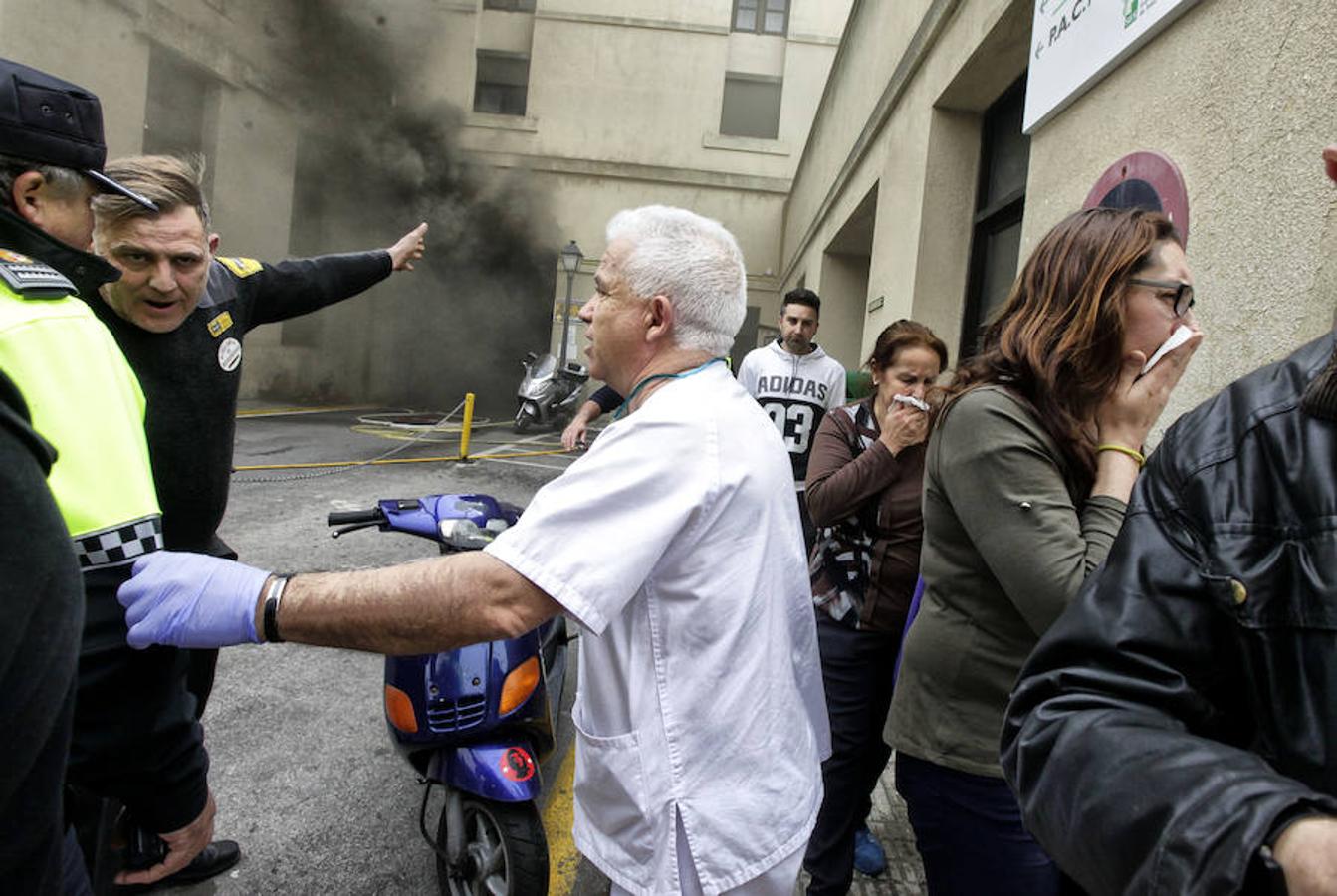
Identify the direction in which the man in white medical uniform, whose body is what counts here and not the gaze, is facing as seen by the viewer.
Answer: to the viewer's left

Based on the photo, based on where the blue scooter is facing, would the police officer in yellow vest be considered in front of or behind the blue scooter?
in front

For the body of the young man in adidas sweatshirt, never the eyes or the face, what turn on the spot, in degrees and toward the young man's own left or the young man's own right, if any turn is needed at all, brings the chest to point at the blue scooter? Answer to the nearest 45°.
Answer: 0° — they already face it

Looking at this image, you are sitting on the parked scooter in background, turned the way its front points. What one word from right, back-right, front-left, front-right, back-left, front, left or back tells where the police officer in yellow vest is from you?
front-left

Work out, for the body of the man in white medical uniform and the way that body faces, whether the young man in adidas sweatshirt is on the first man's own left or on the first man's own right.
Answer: on the first man's own right

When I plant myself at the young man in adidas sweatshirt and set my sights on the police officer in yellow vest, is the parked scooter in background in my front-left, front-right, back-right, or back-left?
back-right

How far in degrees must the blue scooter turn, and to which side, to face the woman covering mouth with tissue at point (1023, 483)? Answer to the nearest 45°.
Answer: approximately 45° to its left

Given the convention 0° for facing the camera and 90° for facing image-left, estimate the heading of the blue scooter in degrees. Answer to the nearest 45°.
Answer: approximately 0°

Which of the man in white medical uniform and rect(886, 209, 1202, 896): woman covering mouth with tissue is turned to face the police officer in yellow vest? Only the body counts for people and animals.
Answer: the man in white medical uniform

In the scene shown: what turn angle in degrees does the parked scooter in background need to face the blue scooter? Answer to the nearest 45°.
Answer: approximately 45° to its left

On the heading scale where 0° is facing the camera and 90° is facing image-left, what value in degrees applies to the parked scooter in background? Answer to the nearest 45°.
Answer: approximately 45°
